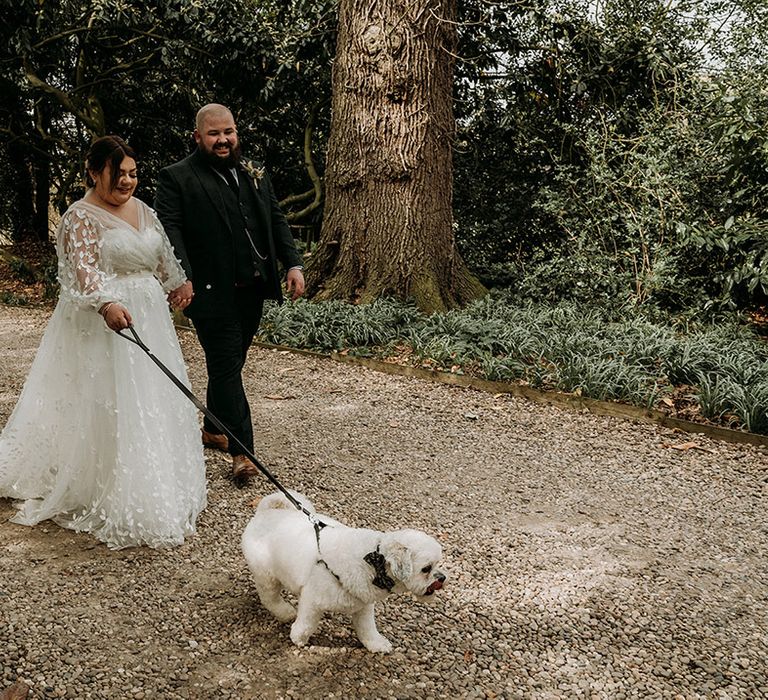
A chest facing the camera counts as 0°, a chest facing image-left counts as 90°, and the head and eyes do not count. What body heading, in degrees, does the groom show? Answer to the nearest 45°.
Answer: approximately 315°

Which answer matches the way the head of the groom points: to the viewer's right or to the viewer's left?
to the viewer's right

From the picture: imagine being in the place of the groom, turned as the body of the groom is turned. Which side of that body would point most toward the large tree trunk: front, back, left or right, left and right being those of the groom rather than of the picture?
left
